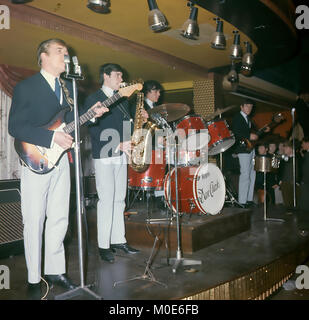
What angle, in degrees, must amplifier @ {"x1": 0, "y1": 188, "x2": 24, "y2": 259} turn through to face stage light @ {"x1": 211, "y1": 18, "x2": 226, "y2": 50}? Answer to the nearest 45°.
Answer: approximately 45° to its left

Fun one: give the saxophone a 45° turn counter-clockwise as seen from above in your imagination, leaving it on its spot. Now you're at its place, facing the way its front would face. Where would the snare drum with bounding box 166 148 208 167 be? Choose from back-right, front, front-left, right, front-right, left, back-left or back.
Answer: front

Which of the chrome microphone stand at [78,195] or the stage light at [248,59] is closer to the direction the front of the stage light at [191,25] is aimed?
the chrome microphone stand

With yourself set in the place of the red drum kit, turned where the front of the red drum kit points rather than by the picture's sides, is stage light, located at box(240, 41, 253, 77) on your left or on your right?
on your left

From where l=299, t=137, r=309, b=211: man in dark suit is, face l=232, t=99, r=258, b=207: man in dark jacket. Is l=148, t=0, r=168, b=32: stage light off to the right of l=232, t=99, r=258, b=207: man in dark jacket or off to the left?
left

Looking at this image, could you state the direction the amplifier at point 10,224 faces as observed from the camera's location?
facing the viewer and to the right of the viewer
